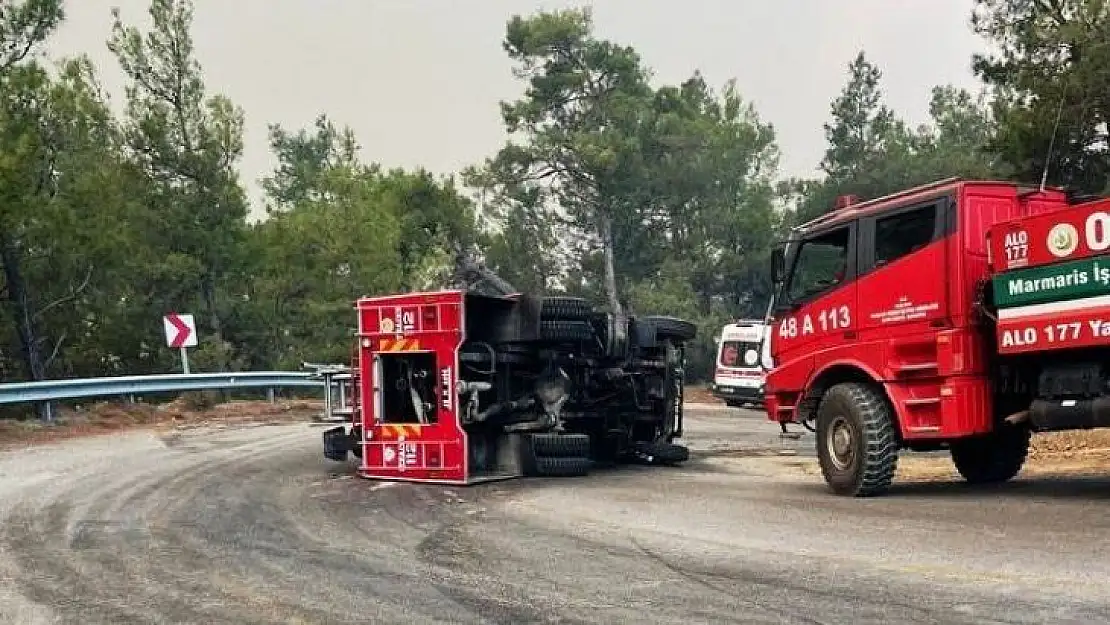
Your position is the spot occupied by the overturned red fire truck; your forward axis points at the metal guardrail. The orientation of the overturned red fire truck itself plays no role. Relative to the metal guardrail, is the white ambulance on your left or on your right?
right

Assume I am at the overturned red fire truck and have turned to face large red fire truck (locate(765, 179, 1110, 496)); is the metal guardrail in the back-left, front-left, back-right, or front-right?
back-left

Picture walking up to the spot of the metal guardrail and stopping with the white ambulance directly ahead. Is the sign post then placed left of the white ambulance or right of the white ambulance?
left

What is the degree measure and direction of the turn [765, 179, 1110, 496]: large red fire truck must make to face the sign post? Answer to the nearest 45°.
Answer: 0° — it already faces it

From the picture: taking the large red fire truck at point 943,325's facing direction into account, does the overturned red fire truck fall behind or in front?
in front

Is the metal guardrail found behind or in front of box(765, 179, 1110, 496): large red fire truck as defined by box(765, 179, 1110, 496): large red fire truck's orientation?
in front

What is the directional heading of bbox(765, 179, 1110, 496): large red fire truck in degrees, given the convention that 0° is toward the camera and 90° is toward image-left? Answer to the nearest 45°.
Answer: approximately 135°

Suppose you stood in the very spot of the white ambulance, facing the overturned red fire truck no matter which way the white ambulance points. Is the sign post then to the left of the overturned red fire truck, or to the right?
right

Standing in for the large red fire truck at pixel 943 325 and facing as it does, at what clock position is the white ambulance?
The white ambulance is roughly at 1 o'clock from the large red fire truck.
